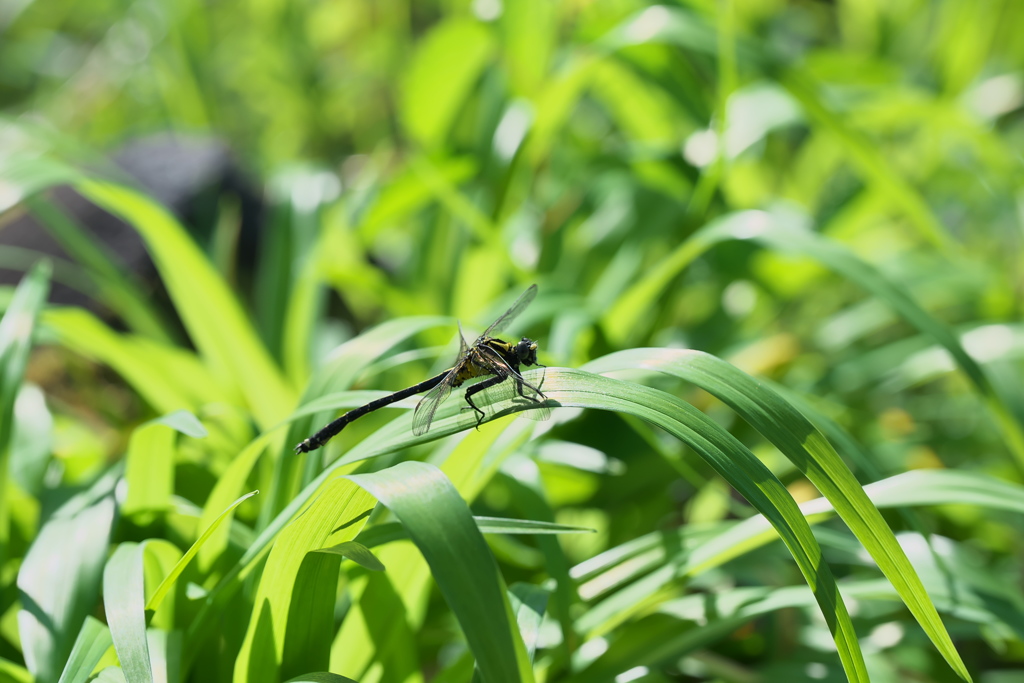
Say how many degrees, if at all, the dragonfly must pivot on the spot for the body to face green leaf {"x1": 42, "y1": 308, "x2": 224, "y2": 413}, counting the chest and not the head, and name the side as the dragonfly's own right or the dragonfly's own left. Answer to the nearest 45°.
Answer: approximately 135° to the dragonfly's own left

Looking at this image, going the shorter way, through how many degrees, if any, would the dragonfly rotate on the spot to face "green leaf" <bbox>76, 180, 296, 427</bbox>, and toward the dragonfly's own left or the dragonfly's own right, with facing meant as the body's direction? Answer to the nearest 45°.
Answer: approximately 135° to the dragonfly's own left

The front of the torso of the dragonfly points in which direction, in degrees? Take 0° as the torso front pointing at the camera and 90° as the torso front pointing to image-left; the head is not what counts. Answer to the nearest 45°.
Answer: approximately 270°
